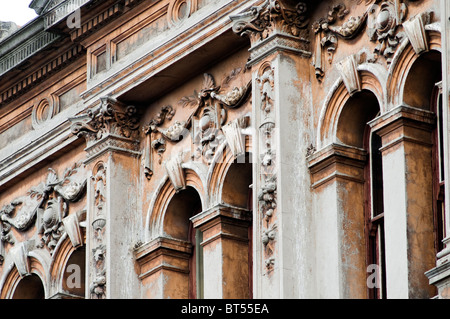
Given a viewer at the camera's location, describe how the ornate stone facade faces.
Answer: facing the viewer and to the left of the viewer
